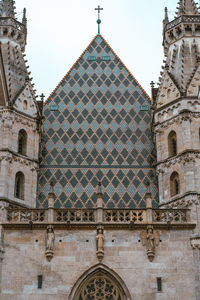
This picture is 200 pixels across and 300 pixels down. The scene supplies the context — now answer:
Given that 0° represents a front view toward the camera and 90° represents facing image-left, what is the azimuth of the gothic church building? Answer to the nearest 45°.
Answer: approximately 0°
